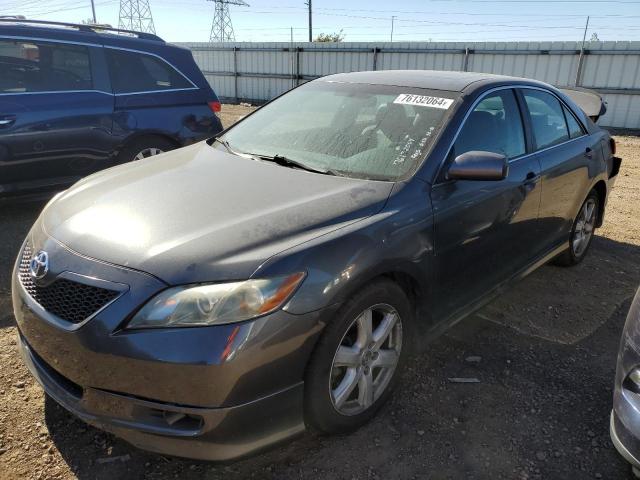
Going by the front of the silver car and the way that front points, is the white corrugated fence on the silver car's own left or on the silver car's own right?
on the silver car's own right

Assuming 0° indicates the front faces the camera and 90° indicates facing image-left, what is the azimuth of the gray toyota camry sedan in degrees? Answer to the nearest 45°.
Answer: approximately 45°

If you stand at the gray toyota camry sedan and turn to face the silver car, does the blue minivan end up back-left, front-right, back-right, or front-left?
back-left

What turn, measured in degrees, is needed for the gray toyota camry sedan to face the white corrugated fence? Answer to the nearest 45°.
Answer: approximately 135° to its right

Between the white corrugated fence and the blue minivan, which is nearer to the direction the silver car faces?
the blue minivan

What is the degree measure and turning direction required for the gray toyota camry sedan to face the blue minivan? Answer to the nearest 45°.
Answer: approximately 90° to its right

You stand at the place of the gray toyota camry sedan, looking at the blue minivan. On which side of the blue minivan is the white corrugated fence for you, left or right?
right

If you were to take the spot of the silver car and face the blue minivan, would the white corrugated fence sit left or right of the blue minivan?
right

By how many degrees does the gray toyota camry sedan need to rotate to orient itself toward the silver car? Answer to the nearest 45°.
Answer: approximately 135° to its left
